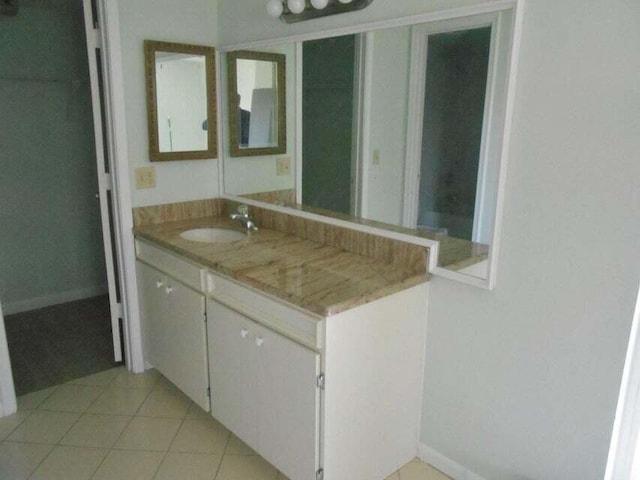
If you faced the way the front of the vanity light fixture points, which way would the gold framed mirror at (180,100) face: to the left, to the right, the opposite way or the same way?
to the left

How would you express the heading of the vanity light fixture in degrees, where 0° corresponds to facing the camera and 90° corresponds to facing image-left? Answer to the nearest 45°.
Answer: approximately 45°

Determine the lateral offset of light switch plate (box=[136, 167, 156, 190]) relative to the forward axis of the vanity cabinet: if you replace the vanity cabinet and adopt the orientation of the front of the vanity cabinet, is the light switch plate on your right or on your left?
on your right

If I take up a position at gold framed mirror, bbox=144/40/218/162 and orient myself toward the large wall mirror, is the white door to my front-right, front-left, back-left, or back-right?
back-right

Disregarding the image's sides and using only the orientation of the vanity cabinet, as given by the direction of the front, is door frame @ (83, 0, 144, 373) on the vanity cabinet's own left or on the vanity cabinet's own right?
on the vanity cabinet's own right

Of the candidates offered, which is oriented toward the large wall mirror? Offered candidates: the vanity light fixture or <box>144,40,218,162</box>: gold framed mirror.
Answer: the gold framed mirror
